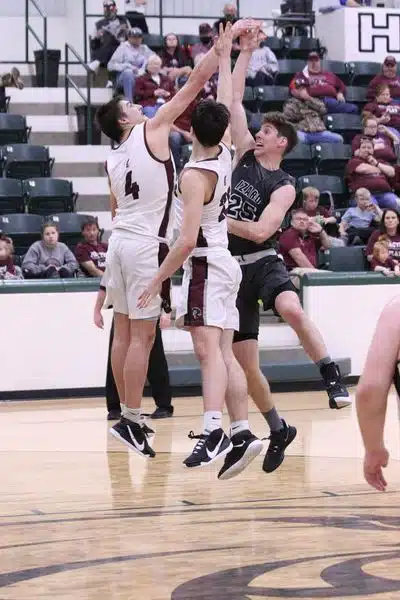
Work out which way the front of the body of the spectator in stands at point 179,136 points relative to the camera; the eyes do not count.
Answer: toward the camera

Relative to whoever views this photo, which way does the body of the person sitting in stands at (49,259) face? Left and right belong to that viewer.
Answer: facing the viewer

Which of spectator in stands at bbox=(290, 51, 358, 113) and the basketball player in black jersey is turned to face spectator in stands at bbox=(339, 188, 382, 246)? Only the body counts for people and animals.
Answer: spectator in stands at bbox=(290, 51, 358, 113)

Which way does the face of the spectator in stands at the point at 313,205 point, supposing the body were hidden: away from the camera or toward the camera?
toward the camera

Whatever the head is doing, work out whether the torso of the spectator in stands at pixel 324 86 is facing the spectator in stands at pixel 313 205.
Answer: yes

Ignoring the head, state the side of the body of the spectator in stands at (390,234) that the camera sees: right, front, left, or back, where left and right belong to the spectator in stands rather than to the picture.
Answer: front

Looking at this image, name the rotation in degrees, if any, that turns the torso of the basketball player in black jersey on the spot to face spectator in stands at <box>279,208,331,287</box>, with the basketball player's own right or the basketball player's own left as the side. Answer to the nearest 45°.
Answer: approximately 135° to the basketball player's own right

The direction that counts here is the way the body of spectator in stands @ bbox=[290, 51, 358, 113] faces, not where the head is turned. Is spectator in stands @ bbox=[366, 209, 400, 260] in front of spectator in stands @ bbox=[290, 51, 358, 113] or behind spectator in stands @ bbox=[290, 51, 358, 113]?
in front

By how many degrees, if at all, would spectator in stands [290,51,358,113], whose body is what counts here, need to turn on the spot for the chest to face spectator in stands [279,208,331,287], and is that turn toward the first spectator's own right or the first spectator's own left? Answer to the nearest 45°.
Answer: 0° — they already face them

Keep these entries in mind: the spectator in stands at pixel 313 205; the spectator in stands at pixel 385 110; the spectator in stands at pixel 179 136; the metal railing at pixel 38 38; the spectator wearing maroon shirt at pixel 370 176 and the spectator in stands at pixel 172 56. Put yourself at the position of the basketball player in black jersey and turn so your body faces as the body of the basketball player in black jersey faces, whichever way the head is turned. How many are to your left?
0

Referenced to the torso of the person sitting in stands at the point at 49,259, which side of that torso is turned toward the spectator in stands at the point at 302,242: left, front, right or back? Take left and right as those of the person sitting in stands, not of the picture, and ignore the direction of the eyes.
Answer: left

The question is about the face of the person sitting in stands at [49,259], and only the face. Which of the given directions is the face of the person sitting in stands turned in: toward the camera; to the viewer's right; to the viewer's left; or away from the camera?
toward the camera

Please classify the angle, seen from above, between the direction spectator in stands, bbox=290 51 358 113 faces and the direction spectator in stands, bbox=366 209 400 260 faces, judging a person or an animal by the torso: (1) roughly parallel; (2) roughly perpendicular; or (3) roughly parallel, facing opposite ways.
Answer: roughly parallel

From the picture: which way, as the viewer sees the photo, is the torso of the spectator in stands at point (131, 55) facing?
toward the camera

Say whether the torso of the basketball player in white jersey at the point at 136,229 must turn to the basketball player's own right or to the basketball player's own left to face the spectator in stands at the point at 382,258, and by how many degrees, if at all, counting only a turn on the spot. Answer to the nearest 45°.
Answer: approximately 45° to the basketball player's own left

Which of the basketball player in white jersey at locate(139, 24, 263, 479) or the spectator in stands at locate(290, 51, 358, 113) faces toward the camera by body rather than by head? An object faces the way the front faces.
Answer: the spectator in stands

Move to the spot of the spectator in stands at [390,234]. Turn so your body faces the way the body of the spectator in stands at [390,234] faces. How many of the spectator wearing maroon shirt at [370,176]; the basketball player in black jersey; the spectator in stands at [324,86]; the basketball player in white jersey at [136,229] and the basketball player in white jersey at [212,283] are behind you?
2

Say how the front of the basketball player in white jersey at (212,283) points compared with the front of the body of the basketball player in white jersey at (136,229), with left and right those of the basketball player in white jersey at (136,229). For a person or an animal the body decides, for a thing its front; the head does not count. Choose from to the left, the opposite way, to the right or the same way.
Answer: to the left

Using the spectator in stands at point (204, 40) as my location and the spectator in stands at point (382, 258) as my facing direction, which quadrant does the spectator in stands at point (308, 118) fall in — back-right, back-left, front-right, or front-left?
front-left

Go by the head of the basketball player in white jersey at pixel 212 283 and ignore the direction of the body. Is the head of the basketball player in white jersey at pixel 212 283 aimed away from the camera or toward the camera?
away from the camera
